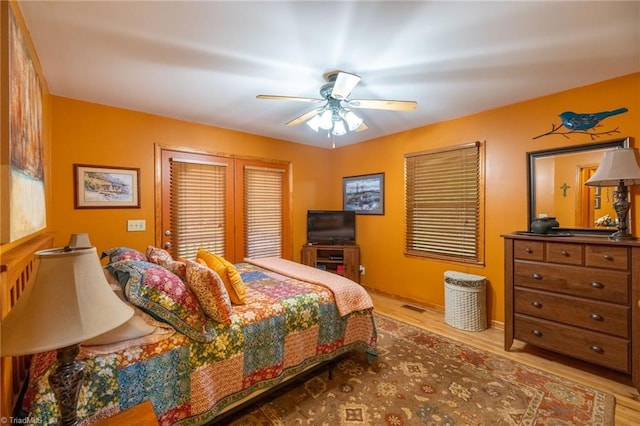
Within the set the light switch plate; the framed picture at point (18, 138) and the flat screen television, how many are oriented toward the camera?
2

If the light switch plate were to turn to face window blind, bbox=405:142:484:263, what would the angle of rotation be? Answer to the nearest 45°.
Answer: approximately 45° to its left

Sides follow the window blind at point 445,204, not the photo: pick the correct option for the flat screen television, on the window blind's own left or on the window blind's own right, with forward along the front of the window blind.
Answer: on the window blind's own right

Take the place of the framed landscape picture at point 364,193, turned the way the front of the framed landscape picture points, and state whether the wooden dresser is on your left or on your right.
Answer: on your left

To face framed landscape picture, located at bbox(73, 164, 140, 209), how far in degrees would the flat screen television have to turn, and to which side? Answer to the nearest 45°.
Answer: approximately 45° to its right

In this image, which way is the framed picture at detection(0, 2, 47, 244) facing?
to the viewer's right

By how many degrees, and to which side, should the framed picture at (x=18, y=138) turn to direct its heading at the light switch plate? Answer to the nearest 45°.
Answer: approximately 45° to its left

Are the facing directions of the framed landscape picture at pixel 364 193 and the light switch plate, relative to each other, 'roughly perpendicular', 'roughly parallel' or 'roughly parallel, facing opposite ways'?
roughly perpendicular
